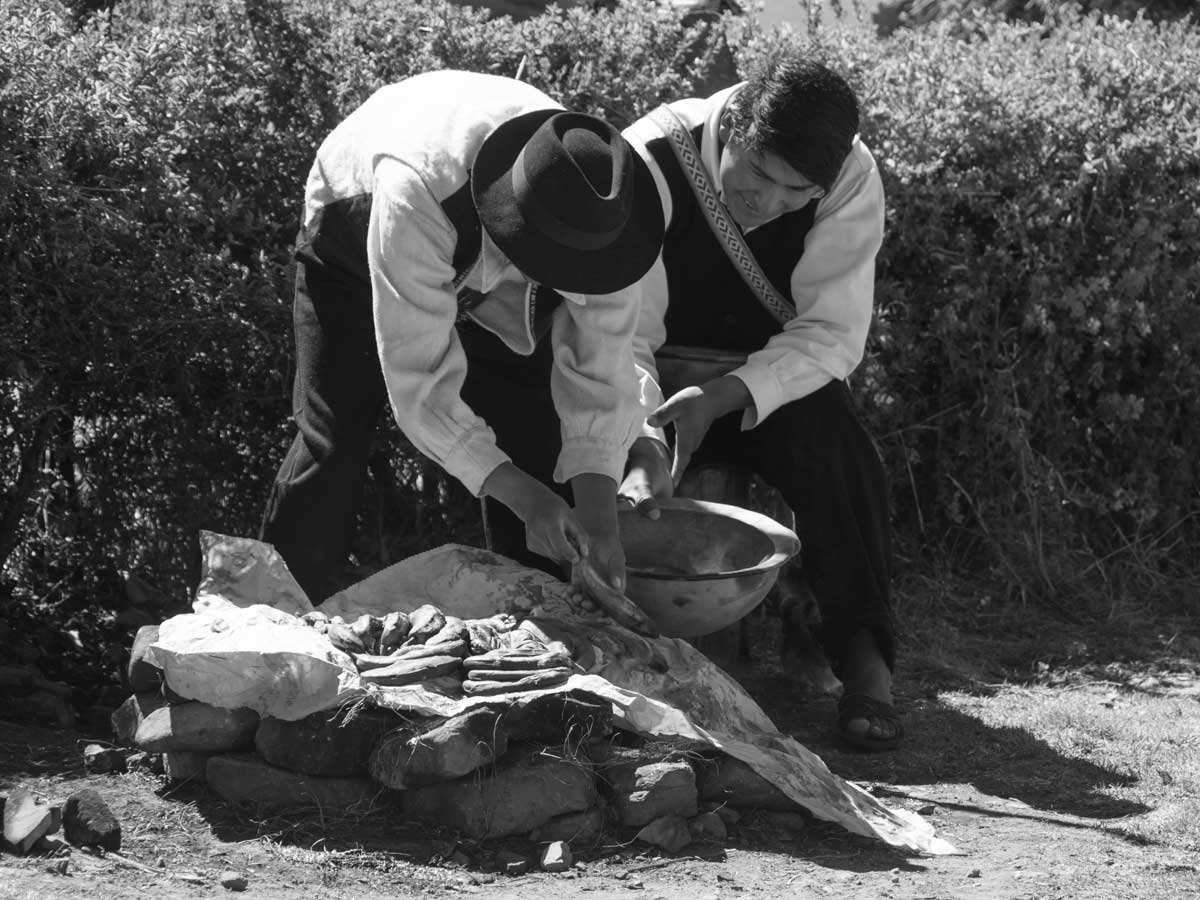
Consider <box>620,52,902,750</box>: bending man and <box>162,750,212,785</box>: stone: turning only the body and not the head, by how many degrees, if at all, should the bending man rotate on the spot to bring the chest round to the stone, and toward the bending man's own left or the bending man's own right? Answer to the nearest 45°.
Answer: approximately 45° to the bending man's own right

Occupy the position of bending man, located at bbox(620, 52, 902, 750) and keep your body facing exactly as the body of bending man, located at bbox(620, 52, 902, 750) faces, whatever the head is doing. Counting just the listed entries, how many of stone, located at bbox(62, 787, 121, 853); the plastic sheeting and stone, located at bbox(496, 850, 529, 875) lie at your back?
0

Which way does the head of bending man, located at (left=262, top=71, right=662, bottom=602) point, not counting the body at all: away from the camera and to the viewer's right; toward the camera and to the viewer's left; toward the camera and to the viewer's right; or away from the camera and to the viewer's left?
toward the camera and to the viewer's right

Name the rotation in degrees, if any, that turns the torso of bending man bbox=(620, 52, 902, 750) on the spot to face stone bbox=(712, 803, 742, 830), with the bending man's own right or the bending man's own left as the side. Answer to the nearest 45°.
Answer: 0° — they already face it

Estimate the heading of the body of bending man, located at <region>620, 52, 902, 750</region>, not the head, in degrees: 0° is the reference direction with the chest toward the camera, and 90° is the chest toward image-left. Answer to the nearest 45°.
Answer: approximately 0°

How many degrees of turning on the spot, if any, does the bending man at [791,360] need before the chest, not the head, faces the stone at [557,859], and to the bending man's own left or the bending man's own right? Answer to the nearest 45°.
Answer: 0° — they already face it

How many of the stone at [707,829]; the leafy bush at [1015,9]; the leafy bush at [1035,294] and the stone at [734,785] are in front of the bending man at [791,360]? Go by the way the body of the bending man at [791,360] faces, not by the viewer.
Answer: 2
